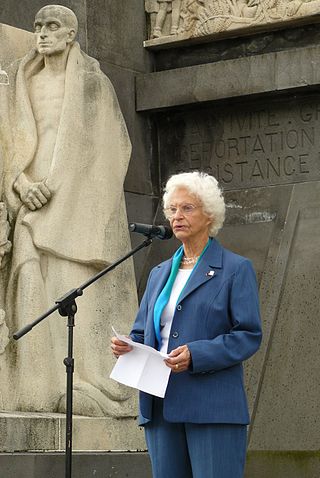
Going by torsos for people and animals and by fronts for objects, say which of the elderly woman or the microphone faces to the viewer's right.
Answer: the microphone

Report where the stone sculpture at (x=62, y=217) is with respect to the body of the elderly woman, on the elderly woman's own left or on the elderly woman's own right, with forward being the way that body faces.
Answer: on the elderly woman's own right

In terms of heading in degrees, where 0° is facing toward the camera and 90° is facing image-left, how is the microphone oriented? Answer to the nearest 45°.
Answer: approximately 270°

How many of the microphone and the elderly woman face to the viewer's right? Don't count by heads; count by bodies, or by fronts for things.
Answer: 1

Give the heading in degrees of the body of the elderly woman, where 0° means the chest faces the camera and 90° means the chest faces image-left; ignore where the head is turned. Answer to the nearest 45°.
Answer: approximately 45°

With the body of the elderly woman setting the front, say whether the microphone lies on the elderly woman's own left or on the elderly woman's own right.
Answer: on the elderly woman's own right
